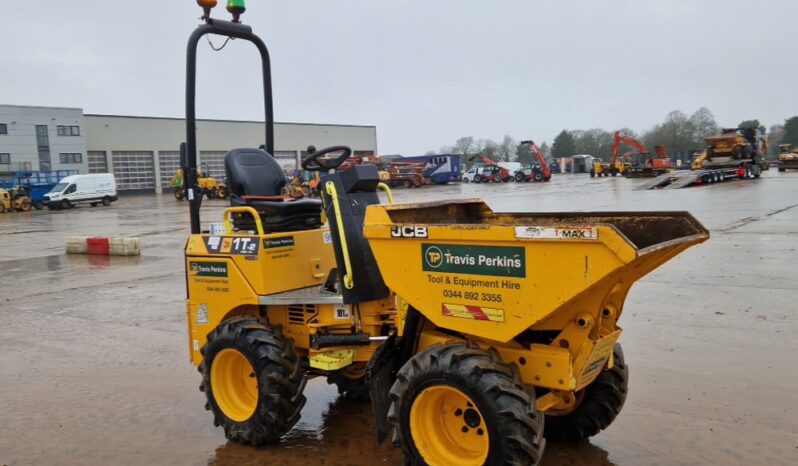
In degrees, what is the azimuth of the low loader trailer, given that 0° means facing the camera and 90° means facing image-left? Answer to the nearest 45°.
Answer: approximately 225°

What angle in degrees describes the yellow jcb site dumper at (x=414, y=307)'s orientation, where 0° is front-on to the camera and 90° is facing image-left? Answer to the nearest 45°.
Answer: approximately 315°

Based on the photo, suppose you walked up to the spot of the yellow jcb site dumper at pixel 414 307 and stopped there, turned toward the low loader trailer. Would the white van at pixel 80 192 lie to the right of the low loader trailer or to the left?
left

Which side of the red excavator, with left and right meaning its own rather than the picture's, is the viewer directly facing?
left

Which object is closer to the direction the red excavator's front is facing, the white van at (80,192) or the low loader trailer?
the white van

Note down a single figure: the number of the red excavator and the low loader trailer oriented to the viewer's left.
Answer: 1

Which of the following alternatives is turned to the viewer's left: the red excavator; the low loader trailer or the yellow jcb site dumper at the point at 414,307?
the red excavator

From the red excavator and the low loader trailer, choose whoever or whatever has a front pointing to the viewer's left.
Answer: the red excavator

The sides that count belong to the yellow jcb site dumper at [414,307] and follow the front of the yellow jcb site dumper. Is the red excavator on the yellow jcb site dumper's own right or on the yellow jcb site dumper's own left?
on the yellow jcb site dumper's own left

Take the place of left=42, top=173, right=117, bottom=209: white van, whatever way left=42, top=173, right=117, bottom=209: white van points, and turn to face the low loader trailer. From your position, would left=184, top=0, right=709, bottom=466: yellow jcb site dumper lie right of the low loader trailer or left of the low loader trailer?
right

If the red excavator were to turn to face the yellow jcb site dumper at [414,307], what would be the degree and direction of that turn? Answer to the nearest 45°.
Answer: approximately 90° to its left

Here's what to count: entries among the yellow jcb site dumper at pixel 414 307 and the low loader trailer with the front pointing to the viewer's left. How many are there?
0
